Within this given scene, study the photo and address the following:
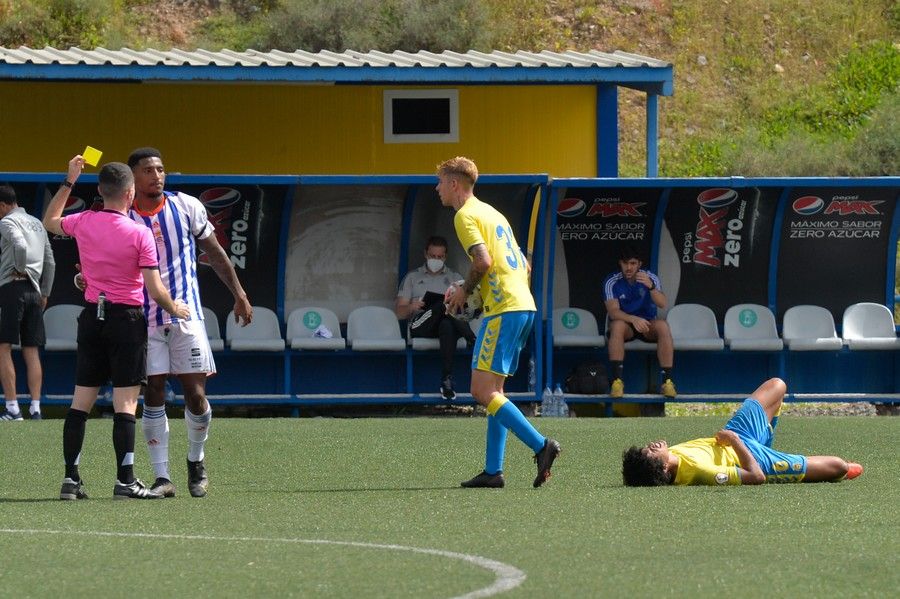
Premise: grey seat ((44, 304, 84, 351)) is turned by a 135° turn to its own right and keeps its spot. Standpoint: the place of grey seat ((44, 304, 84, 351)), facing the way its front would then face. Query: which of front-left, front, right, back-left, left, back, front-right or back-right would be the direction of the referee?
back-left

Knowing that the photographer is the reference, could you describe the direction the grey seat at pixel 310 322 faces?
facing the viewer

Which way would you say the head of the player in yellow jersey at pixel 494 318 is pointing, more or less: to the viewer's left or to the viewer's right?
to the viewer's left

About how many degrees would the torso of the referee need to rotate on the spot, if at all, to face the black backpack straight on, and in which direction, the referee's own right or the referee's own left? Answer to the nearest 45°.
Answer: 0° — they already face it

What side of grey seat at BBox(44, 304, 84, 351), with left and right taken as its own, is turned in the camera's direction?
front

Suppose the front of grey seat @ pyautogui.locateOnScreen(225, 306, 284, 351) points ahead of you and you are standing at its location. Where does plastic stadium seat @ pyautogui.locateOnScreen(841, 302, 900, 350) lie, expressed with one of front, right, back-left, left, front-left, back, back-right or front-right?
left

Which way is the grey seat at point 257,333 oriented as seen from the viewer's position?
toward the camera

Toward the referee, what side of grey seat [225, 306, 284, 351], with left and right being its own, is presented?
front

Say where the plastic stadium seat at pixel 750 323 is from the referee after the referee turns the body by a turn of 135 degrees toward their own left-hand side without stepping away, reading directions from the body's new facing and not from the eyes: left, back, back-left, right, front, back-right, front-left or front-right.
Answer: back-right

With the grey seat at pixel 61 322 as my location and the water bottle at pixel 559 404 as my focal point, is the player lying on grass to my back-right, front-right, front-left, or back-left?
front-right

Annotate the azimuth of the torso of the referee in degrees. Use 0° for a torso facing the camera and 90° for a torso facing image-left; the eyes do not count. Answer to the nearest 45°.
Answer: approximately 225°

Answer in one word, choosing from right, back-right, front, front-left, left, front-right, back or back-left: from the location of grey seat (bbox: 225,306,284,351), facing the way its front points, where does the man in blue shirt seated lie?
left

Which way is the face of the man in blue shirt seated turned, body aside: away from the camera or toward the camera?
toward the camera

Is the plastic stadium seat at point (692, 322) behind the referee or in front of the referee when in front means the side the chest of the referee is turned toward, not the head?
in front

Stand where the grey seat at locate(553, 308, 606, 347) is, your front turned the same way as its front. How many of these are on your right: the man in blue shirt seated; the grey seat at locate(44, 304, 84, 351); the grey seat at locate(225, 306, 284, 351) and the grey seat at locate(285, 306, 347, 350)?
3

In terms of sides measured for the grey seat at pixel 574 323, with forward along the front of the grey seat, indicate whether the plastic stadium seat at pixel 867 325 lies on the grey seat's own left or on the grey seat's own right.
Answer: on the grey seat's own left

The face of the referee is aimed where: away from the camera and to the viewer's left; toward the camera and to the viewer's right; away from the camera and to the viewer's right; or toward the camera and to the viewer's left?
away from the camera and to the viewer's right
